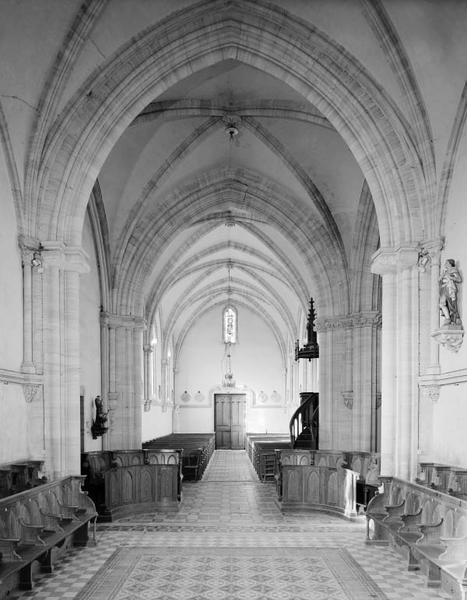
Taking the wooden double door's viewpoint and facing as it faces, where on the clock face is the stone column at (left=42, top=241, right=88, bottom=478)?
The stone column is roughly at 12 o'clock from the wooden double door.

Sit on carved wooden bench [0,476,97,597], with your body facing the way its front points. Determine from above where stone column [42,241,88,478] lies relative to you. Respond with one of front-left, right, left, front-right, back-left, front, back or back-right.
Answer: back-left

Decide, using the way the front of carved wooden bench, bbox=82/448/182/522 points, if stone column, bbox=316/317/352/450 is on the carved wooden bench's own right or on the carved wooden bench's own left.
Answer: on the carved wooden bench's own left

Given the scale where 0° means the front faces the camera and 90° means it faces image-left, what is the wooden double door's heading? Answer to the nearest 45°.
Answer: approximately 0°

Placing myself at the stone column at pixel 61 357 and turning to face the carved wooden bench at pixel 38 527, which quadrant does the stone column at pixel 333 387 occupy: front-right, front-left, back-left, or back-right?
back-left

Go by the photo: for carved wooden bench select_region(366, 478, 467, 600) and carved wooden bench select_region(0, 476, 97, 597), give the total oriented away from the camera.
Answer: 0

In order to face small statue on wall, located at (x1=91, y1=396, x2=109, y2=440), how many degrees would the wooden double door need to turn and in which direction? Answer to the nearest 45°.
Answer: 0° — it already faces it

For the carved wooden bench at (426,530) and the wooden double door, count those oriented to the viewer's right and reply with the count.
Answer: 0

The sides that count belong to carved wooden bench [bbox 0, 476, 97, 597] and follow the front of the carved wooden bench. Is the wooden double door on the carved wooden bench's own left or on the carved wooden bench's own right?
on the carved wooden bench's own left

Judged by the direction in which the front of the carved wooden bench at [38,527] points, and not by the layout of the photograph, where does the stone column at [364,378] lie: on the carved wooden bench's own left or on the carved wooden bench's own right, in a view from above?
on the carved wooden bench's own left

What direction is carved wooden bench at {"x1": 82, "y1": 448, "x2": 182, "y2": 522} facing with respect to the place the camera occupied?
facing the viewer and to the right of the viewer

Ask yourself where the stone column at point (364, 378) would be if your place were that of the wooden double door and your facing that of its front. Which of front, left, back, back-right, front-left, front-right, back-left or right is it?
front

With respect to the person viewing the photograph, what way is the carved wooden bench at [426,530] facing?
facing the viewer and to the left of the viewer

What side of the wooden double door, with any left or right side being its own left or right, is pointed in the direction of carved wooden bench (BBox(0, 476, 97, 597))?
front
